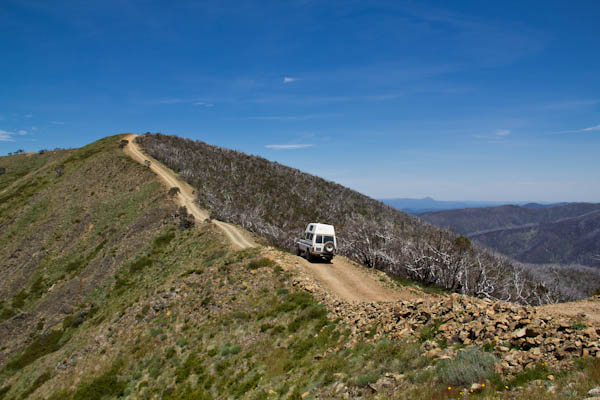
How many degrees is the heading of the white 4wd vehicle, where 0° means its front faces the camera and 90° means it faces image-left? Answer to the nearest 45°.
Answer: approximately 135°

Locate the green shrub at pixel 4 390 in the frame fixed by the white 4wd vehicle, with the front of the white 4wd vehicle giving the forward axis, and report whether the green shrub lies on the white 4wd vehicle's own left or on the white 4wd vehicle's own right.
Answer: on the white 4wd vehicle's own left

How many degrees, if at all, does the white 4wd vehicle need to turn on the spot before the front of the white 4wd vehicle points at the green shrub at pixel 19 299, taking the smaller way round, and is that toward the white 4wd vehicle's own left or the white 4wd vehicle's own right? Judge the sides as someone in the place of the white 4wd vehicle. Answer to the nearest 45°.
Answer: approximately 45° to the white 4wd vehicle's own left

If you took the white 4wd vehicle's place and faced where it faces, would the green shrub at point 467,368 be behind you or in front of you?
behind

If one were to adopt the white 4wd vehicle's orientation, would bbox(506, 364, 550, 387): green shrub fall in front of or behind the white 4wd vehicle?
behind

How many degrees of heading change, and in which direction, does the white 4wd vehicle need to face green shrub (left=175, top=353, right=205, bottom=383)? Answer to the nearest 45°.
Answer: approximately 90° to its left

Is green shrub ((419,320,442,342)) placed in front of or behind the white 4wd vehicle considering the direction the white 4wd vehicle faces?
behind

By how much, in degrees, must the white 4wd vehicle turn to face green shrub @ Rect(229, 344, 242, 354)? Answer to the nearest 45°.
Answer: approximately 135° to its left

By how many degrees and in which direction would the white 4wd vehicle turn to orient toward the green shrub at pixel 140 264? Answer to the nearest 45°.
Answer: approximately 45° to its left
